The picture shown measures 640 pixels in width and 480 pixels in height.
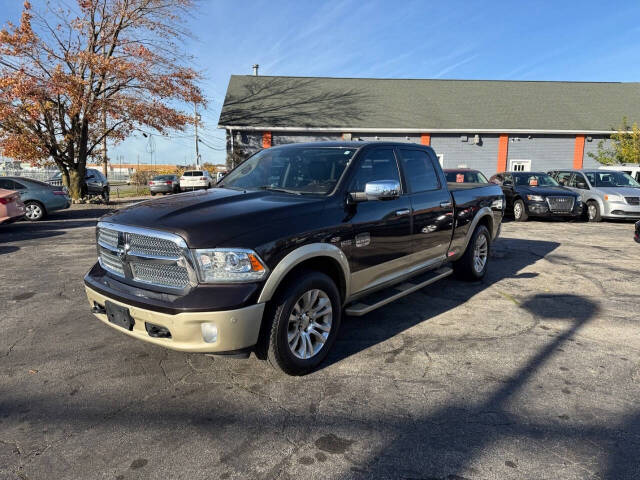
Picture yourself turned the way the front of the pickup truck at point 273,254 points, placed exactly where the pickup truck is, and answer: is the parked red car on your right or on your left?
on your right

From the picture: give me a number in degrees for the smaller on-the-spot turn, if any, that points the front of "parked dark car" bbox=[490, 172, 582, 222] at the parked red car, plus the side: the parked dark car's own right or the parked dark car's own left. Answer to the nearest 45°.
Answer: approximately 90° to the parked dark car's own right

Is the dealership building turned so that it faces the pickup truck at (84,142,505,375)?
yes

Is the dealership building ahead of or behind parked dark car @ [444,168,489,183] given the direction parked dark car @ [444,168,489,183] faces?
behind

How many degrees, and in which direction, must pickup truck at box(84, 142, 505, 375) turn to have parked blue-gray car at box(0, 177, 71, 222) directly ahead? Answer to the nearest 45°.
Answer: approximately 90° to its right

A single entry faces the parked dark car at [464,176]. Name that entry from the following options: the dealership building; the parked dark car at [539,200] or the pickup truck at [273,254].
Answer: the dealership building

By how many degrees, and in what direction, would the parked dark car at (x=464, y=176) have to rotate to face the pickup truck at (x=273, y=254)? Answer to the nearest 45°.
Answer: approximately 45° to its right

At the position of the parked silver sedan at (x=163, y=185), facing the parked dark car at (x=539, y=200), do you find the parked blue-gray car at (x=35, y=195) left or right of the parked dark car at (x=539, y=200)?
right

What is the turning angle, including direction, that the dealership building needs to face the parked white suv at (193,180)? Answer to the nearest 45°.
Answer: approximately 90° to its right

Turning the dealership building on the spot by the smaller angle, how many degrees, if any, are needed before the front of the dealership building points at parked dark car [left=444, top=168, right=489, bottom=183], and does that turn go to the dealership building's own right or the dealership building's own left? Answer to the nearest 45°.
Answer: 0° — it already faces it

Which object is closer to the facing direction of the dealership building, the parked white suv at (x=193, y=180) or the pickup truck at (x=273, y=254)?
the pickup truck

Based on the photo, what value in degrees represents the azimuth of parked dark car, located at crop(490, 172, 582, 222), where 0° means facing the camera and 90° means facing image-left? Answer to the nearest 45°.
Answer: approximately 315°
